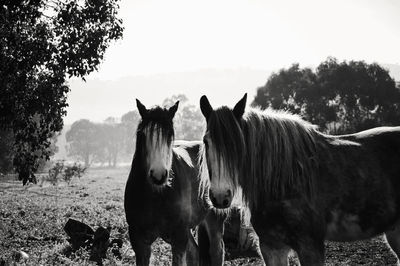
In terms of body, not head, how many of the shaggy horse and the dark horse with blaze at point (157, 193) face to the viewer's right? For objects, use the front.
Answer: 0

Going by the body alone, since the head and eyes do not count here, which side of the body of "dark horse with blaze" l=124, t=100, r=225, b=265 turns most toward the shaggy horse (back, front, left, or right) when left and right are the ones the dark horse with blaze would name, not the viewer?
left

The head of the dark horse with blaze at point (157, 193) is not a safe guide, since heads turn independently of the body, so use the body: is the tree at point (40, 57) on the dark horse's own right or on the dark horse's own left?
on the dark horse's own right

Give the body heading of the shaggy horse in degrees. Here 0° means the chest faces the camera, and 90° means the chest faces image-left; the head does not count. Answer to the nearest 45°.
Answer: approximately 45°

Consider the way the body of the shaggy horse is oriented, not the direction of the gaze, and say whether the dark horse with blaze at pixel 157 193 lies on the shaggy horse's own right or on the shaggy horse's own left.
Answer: on the shaggy horse's own right
